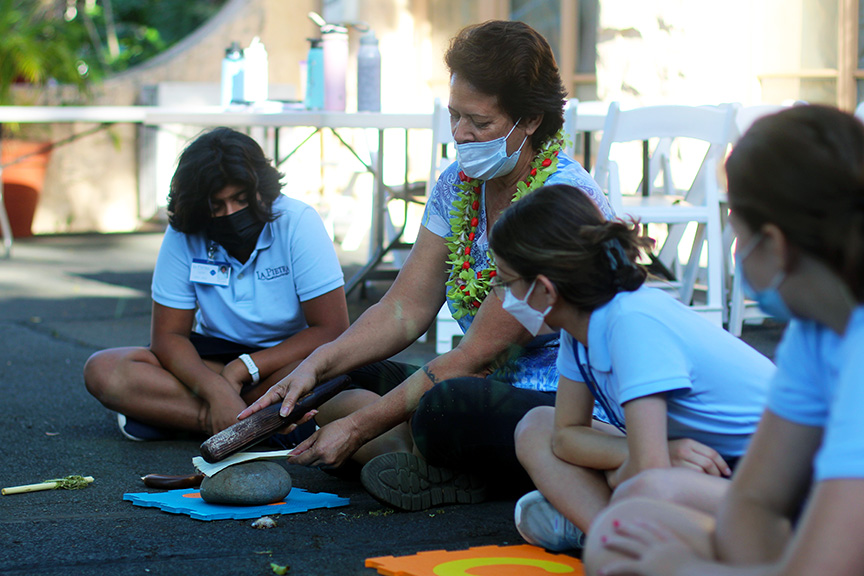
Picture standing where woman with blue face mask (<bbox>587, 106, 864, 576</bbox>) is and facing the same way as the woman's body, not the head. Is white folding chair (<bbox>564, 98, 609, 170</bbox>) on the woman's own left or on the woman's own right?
on the woman's own right

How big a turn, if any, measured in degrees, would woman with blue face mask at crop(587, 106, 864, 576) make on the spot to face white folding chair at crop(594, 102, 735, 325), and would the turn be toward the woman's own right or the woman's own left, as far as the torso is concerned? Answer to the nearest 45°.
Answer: approximately 90° to the woman's own right

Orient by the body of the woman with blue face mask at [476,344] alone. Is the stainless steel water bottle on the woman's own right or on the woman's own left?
on the woman's own right

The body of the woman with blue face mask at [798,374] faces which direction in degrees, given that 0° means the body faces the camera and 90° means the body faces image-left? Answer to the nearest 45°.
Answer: approximately 90°

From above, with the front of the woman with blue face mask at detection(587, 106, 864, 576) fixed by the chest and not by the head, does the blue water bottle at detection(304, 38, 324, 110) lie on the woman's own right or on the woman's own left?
on the woman's own right

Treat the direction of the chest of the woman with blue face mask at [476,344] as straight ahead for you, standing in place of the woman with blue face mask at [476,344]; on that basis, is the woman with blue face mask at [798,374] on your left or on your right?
on your left

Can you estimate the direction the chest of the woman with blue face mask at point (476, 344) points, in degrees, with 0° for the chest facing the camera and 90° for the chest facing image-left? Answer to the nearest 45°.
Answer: approximately 45°

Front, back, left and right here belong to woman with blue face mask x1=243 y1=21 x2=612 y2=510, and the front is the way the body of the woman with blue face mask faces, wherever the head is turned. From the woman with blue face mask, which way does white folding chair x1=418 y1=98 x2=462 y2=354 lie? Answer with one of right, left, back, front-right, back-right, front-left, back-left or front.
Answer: back-right

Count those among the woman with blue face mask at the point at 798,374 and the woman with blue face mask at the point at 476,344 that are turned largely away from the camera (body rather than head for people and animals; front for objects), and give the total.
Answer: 0

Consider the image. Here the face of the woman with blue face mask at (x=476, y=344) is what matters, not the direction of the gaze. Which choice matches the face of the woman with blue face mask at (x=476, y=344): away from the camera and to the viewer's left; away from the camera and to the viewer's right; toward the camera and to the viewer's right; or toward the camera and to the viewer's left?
toward the camera and to the viewer's left

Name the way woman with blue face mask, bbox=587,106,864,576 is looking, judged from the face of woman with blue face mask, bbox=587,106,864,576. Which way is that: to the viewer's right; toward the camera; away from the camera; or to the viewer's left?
to the viewer's left
